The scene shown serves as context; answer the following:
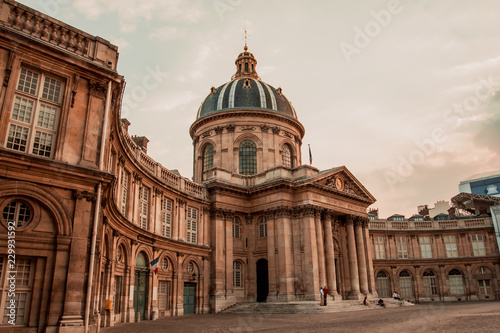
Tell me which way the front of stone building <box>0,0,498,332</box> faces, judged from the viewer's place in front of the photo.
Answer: facing the viewer and to the right of the viewer
